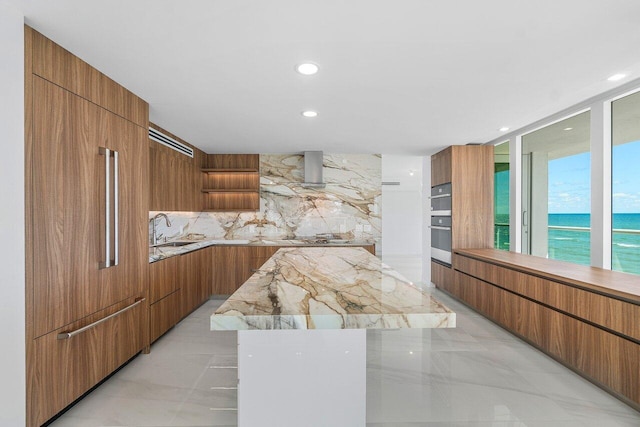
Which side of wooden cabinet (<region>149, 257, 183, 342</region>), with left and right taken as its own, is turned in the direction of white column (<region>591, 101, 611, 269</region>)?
front

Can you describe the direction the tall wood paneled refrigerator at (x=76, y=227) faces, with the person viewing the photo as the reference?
facing the viewer and to the right of the viewer

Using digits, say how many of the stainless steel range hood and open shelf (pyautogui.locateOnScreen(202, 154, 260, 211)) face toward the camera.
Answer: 2

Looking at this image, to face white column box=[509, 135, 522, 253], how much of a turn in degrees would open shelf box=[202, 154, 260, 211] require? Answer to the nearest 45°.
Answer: approximately 45° to its left

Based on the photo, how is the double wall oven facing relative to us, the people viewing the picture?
facing the viewer and to the left of the viewer

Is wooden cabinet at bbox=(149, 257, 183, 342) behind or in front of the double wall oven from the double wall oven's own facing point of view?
in front

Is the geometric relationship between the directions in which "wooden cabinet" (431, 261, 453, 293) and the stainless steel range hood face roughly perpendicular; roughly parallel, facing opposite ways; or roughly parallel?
roughly perpendicular

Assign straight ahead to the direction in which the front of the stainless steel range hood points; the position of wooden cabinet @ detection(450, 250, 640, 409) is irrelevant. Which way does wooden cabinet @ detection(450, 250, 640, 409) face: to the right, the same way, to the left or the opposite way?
to the right

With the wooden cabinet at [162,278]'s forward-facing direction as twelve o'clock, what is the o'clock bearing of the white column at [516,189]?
The white column is roughly at 11 o'clock from the wooden cabinet.

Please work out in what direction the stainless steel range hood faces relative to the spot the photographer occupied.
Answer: facing the viewer

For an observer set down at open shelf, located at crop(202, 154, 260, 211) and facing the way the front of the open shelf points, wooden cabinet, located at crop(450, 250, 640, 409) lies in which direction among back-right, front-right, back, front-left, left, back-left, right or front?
front-left

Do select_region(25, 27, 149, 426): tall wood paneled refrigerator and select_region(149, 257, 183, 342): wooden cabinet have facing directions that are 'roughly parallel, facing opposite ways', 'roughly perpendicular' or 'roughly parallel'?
roughly parallel

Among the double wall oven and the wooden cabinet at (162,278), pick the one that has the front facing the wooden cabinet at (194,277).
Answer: the double wall oven

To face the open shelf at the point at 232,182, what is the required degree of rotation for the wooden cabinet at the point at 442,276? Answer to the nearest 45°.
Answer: approximately 45° to its right

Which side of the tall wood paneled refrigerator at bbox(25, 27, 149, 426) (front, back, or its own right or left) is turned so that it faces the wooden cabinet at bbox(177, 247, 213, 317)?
left

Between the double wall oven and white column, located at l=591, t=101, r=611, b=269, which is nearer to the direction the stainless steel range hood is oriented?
the white column

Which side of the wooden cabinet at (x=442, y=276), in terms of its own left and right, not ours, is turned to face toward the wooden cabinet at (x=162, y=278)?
front

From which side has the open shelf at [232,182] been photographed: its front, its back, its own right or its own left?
front
